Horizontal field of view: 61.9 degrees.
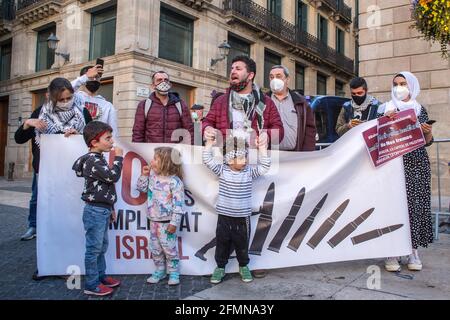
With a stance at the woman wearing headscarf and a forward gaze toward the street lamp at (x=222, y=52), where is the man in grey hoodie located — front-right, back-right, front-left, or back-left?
front-left

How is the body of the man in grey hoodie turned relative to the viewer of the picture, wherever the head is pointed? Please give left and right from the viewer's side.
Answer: facing the viewer

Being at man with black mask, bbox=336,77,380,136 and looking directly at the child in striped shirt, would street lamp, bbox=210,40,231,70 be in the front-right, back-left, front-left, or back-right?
back-right

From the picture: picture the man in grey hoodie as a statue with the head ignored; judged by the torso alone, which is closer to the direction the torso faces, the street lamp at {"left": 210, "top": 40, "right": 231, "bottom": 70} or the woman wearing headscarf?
the woman wearing headscarf

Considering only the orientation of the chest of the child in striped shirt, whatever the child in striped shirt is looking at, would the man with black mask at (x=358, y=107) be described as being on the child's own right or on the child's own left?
on the child's own left

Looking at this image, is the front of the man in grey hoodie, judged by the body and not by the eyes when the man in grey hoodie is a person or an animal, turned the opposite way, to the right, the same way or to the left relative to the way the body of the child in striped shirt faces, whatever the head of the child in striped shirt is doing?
the same way

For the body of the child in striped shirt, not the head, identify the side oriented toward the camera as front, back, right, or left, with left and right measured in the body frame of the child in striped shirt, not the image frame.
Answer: front

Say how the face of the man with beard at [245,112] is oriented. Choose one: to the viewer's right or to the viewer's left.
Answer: to the viewer's left
